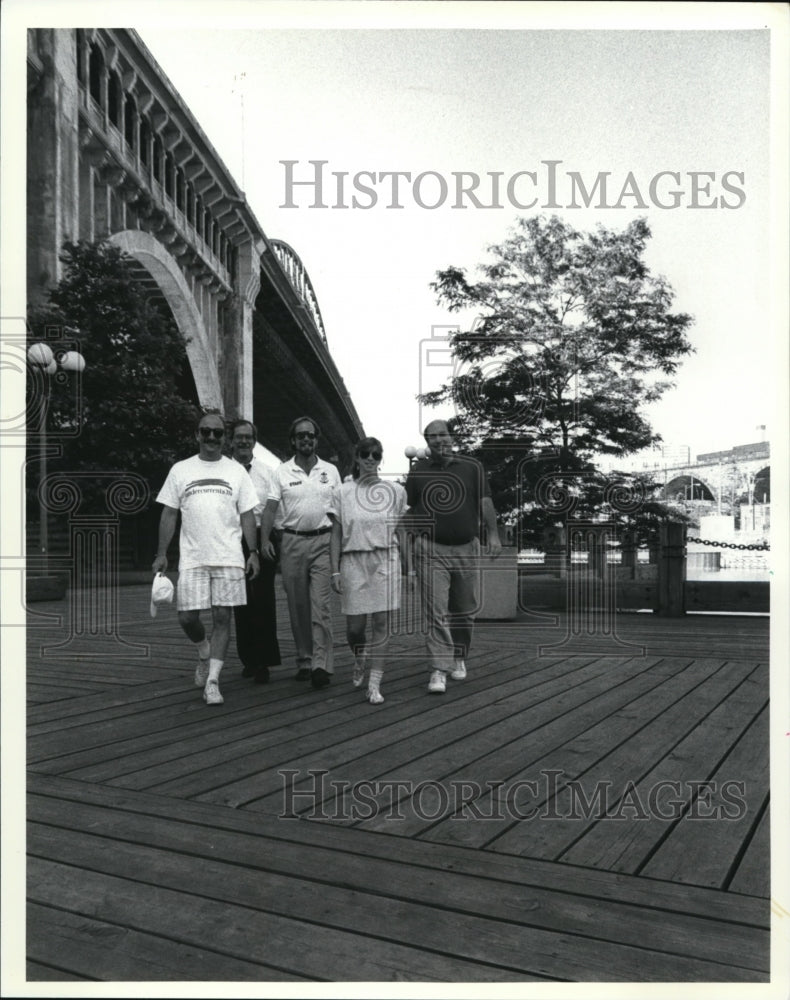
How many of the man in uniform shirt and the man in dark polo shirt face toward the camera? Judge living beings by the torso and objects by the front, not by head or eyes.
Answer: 2

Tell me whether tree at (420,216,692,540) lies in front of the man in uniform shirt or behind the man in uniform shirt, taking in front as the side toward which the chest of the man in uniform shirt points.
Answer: behind

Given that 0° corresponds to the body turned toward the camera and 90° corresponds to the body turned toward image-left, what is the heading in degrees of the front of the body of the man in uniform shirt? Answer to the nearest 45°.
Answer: approximately 0°

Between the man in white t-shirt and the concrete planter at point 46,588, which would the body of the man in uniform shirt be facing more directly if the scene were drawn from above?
the man in white t-shirt
